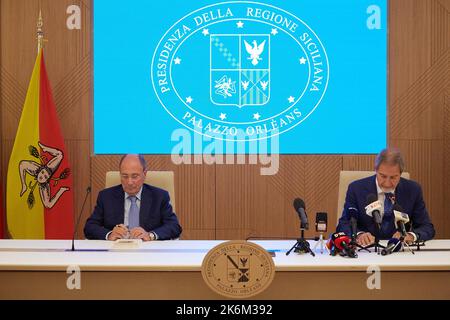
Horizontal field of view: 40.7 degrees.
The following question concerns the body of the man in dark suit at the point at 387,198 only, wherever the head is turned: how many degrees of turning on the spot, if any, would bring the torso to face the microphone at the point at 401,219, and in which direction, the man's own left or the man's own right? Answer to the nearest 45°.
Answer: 0° — they already face it

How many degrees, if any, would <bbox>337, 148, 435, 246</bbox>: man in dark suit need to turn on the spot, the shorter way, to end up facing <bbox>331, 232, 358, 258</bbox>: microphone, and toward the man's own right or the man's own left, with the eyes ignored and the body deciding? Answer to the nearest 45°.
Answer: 0° — they already face it

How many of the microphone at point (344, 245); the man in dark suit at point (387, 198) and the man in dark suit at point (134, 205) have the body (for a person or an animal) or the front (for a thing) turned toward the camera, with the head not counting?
2

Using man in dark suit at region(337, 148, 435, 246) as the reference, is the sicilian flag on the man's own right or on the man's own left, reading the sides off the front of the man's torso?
on the man's own right

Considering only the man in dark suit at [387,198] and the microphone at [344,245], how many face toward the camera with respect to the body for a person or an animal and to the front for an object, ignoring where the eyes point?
1

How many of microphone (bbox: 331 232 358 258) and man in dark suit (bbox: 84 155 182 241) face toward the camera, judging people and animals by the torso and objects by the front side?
1

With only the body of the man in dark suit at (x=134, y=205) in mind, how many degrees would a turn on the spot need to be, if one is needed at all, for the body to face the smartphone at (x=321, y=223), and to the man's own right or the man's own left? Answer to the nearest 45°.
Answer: approximately 45° to the man's own left
